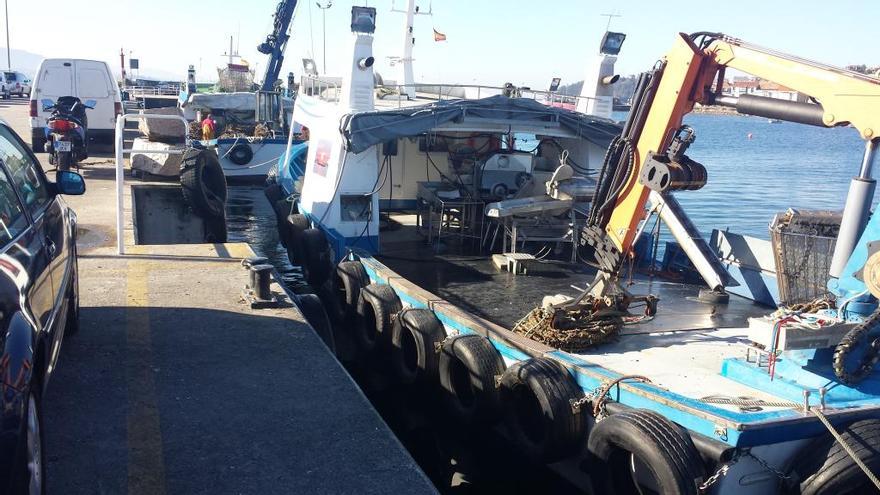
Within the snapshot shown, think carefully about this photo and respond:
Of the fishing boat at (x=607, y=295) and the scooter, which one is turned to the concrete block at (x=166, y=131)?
the fishing boat

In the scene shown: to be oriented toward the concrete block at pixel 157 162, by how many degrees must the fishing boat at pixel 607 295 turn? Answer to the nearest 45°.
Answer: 0° — it already faces it

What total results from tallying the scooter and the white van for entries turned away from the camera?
2

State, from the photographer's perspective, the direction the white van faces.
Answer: facing away from the viewer

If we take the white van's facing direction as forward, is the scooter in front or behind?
behind

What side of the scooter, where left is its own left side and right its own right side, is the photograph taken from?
back

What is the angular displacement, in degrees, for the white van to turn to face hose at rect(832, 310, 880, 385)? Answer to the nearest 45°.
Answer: approximately 180°

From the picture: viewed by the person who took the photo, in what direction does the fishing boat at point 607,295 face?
facing away from the viewer and to the left of the viewer
